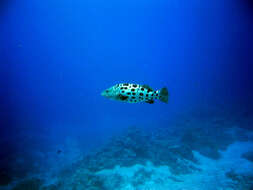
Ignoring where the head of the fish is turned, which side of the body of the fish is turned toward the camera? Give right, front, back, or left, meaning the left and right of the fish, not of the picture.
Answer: left
